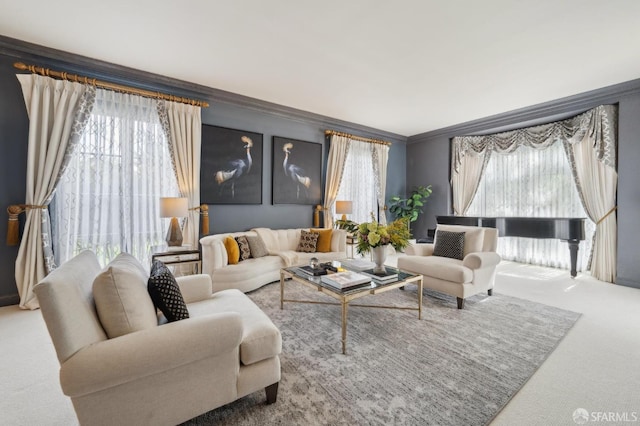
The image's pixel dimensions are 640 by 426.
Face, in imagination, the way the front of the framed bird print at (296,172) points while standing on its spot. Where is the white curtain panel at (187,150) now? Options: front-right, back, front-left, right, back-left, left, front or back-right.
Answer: right

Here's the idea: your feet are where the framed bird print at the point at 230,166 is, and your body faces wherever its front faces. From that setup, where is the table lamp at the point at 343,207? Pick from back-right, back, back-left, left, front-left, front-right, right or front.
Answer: front-left

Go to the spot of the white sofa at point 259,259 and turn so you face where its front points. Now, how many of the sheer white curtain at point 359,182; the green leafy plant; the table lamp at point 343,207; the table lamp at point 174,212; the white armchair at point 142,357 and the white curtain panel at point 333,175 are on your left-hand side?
4

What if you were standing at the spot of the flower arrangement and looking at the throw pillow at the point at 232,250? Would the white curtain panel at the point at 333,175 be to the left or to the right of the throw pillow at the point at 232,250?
right

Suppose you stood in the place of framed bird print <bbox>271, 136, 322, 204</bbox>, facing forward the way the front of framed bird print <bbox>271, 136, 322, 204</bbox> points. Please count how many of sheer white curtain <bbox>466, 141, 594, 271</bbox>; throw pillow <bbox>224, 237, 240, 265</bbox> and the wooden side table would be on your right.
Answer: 2

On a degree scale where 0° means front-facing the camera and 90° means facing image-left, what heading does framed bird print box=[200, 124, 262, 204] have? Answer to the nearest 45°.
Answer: approximately 315°

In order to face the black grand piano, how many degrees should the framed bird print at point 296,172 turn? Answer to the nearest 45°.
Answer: approximately 45° to its left

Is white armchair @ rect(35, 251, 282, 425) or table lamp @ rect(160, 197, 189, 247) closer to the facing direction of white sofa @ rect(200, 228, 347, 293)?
the white armchair

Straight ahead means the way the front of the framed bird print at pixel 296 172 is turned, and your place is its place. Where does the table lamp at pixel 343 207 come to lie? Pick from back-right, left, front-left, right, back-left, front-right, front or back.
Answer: front-left

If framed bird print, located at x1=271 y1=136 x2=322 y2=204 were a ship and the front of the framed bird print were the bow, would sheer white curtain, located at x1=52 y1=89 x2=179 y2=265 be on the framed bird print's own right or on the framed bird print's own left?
on the framed bird print's own right

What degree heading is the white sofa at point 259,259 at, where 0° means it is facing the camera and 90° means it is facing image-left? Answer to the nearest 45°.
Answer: approximately 315°

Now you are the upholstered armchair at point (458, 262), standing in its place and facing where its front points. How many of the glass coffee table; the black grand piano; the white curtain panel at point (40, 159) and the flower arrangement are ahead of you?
3

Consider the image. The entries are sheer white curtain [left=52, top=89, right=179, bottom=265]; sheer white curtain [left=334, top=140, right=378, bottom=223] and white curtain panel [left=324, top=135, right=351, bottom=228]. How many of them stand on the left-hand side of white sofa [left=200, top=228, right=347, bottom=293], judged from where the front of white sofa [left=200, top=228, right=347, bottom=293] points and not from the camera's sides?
2

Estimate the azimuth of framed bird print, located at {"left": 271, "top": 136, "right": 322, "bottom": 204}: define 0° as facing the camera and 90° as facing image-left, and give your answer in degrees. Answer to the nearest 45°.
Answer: approximately 315°

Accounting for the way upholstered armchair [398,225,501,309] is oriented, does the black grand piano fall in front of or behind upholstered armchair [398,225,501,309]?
behind
